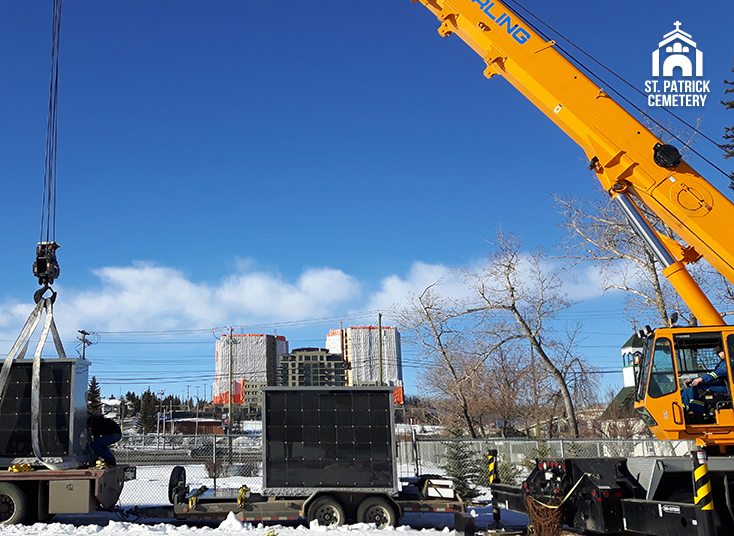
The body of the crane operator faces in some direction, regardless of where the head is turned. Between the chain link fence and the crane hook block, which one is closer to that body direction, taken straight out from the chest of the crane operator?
the crane hook block

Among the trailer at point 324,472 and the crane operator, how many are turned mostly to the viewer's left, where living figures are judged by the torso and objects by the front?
2

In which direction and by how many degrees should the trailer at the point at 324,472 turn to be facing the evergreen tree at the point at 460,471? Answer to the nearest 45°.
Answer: approximately 135° to its right

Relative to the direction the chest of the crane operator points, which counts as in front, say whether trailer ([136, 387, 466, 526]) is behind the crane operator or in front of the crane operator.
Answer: in front

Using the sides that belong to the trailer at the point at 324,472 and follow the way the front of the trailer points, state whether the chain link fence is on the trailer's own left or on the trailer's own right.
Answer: on the trailer's own right

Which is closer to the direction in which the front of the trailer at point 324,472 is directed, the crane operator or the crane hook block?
the crane hook block

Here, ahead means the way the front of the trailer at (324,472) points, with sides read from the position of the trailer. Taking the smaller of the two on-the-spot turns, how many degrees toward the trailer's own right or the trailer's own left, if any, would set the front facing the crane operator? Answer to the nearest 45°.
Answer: approximately 135° to the trailer's own left

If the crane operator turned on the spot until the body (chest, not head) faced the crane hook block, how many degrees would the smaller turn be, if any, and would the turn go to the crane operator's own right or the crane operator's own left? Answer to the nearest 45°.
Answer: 0° — they already face it

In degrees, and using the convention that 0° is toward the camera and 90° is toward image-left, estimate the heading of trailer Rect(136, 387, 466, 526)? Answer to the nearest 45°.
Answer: approximately 90°

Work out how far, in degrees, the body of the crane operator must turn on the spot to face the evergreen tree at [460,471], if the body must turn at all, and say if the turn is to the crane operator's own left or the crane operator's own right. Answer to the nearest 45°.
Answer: approximately 45° to the crane operator's own right

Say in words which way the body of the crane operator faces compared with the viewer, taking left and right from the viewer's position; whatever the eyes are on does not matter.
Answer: facing to the left of the viewer
